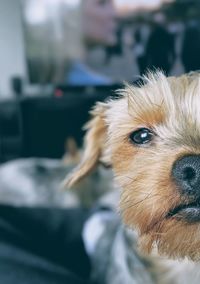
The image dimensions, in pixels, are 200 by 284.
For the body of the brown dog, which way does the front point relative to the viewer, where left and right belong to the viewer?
facing the viewer

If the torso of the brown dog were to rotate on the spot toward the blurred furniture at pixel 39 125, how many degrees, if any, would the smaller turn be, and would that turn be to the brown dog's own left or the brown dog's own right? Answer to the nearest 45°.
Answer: approximately 180°
